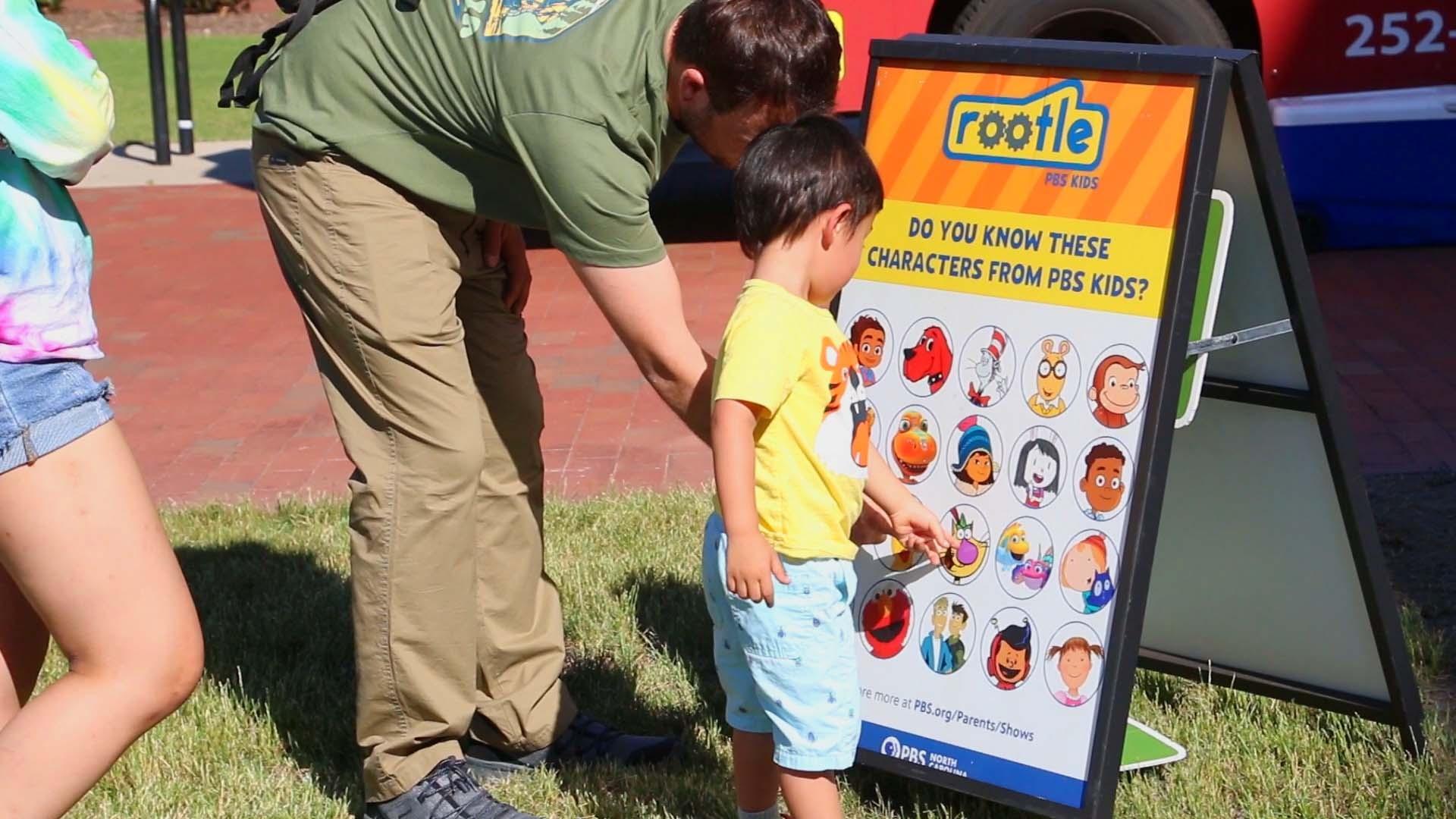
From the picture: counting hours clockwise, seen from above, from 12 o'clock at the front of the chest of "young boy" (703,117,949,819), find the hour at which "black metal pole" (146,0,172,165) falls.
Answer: The black metal pole is roughly at 8 o'clock from the young boy.

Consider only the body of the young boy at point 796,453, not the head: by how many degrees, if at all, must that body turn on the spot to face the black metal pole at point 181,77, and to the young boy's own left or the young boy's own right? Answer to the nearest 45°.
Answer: approximately 135° to the young boy's own left

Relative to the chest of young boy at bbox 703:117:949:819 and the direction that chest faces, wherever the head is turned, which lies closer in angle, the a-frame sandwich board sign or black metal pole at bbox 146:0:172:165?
the a-frame sandwich board sign

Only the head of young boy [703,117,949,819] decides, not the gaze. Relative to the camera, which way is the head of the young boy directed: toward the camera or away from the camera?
away from the camera

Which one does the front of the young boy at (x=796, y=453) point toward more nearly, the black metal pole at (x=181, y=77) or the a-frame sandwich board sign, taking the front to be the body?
the a-frame sandwich board sign

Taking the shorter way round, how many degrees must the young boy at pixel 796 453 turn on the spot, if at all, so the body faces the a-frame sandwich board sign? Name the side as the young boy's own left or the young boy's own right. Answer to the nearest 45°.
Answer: approximately 45° to the young boy's own left

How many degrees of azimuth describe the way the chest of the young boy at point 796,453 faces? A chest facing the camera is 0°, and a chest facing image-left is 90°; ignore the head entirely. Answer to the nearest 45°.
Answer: approximately 270°
